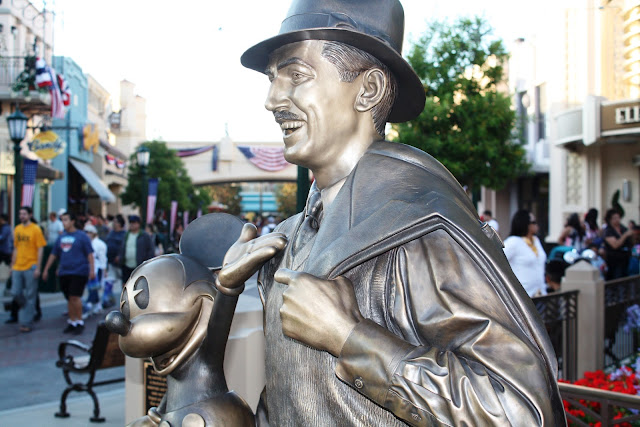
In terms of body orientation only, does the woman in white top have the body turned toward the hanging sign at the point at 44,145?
no

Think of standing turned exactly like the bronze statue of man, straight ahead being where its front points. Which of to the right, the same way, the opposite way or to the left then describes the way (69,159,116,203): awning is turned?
the opposite way

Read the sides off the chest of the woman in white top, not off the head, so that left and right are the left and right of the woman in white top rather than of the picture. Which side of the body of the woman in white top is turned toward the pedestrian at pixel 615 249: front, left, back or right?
left

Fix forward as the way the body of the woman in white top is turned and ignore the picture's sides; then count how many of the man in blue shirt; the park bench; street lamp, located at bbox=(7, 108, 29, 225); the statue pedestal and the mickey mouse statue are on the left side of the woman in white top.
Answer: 0

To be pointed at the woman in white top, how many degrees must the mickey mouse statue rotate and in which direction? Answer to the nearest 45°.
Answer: approximately 180°

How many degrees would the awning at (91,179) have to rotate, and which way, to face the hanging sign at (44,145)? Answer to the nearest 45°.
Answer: approximately 90° to its right

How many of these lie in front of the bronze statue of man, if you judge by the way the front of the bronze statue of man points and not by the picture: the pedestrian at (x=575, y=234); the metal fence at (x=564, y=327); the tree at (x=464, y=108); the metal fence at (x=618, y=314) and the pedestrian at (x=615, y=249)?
0

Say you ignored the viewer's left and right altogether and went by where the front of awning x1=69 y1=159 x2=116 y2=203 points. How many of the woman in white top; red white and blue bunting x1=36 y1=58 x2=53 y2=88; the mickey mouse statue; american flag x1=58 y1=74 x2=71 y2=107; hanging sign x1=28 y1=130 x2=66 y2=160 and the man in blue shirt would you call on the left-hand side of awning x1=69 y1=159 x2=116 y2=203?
0

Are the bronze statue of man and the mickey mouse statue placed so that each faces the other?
no

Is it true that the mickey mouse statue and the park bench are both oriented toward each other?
no

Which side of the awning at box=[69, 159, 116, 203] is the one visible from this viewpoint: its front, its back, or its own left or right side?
right

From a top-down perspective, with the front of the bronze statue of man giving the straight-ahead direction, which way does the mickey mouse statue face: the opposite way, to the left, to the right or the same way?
the same way

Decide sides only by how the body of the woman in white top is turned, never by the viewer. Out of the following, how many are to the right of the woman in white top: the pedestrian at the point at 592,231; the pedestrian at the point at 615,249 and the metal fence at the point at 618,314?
0
